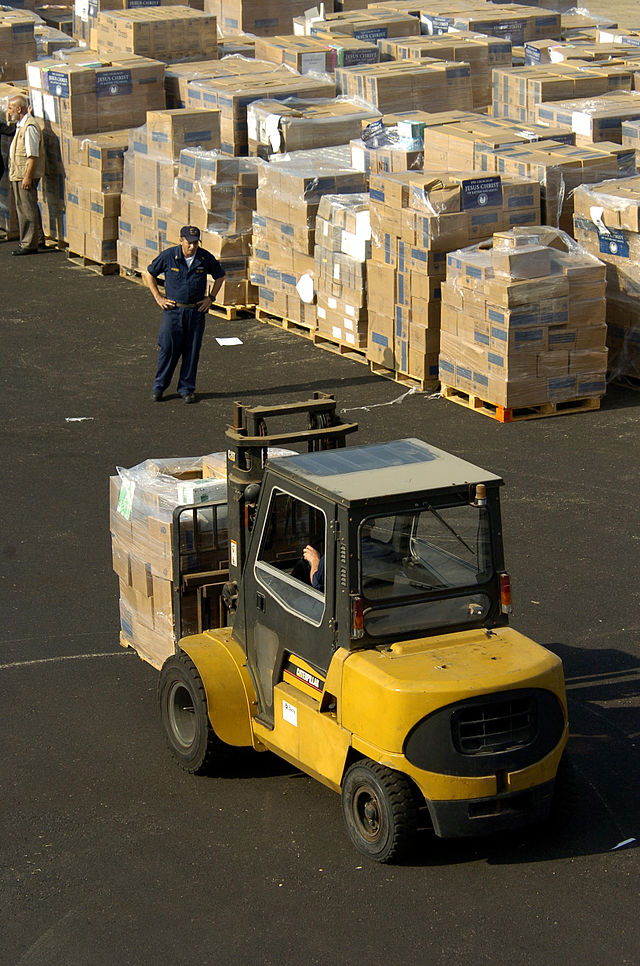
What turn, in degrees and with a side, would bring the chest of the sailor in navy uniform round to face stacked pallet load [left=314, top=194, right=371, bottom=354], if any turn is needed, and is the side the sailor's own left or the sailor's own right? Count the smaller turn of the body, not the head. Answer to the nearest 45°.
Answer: approximately 135° to the sailor's own left

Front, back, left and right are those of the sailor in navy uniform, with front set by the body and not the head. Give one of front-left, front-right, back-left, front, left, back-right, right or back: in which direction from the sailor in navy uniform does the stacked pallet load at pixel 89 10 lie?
back

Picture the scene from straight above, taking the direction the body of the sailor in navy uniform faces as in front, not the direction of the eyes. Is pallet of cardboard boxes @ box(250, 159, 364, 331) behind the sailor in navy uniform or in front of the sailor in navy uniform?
behind

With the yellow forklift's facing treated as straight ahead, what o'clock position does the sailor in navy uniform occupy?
The sailor in navy uniform is roughly at 1 o'clock from the yellow forklift.

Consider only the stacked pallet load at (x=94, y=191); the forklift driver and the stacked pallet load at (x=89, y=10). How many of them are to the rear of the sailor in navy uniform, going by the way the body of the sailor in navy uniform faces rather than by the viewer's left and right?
2

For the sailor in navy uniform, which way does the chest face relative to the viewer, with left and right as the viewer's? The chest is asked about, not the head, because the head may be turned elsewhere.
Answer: facing the viewer

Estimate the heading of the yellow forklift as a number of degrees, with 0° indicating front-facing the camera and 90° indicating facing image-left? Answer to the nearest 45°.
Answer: approximately 135°

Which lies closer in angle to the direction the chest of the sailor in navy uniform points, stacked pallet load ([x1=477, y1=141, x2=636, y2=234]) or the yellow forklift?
the yellow forklift

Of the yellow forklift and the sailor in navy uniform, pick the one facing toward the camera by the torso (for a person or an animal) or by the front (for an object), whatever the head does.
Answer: the sailor in navy uniform

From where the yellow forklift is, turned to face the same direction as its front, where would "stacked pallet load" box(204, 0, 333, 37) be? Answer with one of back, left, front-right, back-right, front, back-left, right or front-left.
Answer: front-right

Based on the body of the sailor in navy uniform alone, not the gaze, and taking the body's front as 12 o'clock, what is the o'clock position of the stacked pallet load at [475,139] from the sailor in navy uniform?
The stacked pallet load is roughly at 8 o'clock from the sailor in navy uniform.

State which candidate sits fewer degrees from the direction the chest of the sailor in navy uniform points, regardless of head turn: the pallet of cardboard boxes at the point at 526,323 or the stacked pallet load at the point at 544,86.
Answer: the pallet of cardboard boxes

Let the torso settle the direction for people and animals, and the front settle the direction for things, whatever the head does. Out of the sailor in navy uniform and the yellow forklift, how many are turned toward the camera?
1

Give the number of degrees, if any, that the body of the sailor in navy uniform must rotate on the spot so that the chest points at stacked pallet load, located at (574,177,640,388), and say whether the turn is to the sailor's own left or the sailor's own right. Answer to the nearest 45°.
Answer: approximately 90° to the sailor's own left

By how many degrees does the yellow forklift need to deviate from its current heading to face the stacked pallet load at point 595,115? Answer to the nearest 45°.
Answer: approximately 45° to its right

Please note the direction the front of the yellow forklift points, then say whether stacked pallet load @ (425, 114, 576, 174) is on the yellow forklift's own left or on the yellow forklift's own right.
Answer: on the yellow forklift's own right

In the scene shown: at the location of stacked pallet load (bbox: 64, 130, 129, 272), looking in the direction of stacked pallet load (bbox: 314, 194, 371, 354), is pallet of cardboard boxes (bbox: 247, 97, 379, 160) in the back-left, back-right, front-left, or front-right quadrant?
front-left
